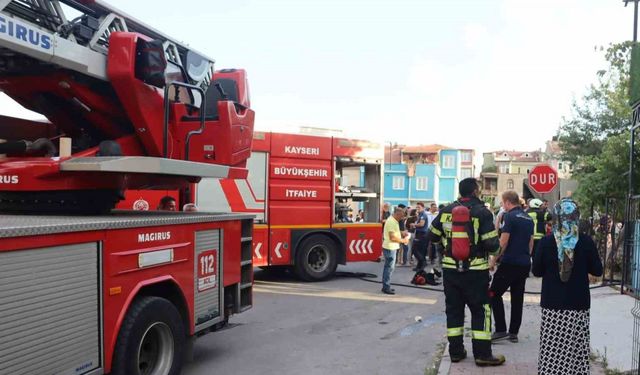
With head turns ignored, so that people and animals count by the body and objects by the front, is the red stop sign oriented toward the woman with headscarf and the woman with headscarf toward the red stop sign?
yes

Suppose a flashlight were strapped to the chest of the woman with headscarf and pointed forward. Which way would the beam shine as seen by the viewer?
away from the camera

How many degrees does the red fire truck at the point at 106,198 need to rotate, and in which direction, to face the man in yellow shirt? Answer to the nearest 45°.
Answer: approximately 180°

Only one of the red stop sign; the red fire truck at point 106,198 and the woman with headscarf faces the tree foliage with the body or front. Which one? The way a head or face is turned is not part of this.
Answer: the woman with headscarf

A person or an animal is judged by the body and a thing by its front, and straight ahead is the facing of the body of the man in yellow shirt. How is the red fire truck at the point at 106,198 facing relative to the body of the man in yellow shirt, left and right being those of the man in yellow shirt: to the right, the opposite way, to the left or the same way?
to the right

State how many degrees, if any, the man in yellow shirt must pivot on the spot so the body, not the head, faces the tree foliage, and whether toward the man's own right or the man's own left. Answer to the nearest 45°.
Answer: approximately 45° to the man's own left

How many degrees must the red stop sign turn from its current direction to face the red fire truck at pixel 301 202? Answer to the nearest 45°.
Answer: approximately 45° to its right

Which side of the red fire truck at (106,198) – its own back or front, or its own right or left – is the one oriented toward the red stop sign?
back

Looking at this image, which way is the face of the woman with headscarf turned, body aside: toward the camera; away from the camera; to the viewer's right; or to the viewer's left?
away from the camera

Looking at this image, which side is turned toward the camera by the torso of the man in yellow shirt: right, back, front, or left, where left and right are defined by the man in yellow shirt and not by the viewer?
right

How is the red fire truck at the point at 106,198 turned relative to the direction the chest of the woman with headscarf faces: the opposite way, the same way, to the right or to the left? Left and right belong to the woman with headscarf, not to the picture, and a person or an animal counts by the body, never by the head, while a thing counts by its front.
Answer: the opposite way
